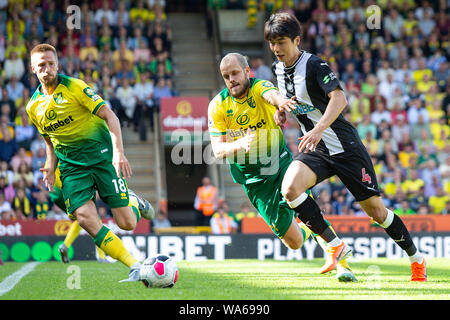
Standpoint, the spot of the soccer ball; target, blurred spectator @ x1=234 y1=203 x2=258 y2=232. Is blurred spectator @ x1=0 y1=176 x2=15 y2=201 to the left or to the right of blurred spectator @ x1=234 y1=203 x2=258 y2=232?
left

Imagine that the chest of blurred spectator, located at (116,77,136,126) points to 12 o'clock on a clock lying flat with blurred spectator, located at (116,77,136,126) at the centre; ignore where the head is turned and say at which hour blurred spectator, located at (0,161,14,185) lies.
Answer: blurred spectator, located at (0,161,14,185) is roughly at 2 o'clock from blurred spectator, located at (116,77,136,126).

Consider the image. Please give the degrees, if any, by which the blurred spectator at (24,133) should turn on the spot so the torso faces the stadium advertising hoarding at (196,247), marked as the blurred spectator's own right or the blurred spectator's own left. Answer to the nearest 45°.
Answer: approximately 45° to the blurred spectator's own left

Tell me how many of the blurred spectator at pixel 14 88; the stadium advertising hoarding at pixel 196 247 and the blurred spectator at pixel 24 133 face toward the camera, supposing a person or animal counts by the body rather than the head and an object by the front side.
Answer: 3

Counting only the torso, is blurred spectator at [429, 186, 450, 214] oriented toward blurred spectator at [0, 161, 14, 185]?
no

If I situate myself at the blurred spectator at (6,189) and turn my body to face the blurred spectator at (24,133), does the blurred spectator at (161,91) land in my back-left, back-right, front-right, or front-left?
front-right

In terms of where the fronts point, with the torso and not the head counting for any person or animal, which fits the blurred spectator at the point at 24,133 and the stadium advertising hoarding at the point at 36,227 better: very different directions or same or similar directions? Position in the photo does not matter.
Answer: same or similar directions

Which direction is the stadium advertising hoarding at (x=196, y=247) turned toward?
toward the camera

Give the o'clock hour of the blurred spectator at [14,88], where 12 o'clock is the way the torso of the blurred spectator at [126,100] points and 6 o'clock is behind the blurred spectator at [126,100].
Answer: the blurred spectator at [14,88] is roughly at 3 o'clock from the blurred spectator at [126,100].

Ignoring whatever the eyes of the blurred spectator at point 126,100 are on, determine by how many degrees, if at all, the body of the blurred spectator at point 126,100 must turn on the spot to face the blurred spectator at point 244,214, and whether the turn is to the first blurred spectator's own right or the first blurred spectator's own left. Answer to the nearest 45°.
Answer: approximately 45° to the first blurred spectator's own left

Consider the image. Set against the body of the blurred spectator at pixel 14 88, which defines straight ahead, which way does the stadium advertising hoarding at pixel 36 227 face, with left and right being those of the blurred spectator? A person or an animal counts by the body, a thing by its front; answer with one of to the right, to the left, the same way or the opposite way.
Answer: the same way

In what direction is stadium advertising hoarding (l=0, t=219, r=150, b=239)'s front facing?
toward the camera

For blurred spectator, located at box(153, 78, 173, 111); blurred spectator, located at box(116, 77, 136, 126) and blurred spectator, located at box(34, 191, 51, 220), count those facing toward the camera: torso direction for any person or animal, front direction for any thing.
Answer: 3

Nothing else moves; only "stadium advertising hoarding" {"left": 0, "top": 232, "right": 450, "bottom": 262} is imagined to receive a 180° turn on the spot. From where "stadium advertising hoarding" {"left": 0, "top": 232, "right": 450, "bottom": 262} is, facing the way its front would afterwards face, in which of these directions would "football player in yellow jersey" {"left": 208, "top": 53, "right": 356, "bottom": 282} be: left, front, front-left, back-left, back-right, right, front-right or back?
back

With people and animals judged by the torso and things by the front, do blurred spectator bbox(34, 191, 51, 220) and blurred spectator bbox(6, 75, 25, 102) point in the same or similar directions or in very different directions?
same or similar directions

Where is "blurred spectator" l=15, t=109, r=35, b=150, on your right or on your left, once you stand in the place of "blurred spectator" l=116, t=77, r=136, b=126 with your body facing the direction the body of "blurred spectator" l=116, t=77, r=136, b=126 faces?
on your right

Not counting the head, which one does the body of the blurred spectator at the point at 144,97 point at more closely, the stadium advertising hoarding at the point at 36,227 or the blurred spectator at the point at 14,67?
the stadium advertising hoarding

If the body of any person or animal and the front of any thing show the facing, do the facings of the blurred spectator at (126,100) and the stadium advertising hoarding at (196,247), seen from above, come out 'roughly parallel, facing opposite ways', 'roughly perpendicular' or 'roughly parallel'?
roughly parallel

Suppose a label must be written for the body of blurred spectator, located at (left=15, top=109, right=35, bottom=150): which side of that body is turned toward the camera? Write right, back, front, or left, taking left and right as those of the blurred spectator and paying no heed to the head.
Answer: front
